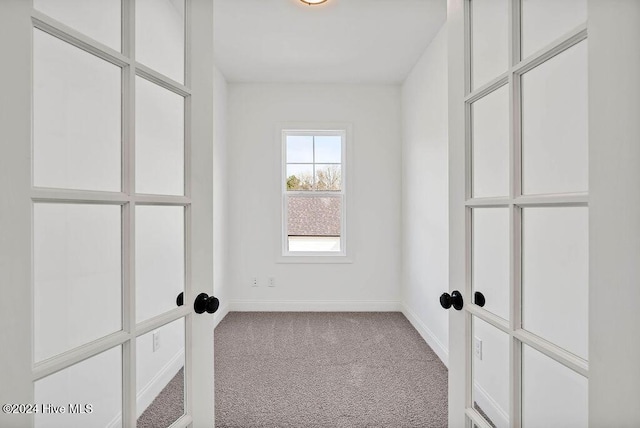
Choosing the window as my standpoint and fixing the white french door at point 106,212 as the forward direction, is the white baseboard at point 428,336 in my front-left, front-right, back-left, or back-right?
front-left

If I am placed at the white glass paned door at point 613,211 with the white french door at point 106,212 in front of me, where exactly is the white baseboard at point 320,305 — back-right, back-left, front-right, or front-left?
front-right

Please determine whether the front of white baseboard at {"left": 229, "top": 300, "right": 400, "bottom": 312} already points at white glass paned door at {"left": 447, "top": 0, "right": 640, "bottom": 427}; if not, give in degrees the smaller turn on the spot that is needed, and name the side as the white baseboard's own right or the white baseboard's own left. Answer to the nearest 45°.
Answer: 0° — it already faces it

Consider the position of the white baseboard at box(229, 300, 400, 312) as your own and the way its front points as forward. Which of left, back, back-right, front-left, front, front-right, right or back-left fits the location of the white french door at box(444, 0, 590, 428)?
front

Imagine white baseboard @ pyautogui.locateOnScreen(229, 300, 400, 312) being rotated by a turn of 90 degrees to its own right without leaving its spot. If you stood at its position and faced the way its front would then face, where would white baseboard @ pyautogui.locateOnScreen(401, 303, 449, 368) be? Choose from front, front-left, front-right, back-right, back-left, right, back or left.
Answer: back-left

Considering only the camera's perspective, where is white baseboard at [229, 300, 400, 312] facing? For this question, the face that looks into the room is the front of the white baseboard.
facing the viewer

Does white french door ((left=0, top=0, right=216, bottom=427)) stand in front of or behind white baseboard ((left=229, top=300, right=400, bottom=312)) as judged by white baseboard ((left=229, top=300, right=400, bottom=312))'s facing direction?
in front
